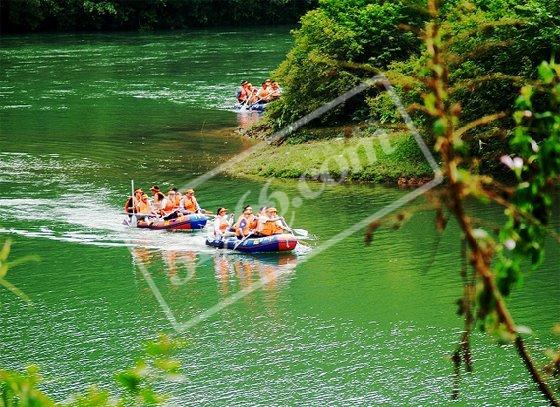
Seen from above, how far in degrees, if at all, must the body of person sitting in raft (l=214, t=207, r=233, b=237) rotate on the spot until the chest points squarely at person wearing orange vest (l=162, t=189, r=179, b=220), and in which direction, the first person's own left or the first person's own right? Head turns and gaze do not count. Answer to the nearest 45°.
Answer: approximately 180°

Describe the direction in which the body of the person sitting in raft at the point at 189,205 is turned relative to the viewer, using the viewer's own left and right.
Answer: facing the viewer and to the right of the viewer

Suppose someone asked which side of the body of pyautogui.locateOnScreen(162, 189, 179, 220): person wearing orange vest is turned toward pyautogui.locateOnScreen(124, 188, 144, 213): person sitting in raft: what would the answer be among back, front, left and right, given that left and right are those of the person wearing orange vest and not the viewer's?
back

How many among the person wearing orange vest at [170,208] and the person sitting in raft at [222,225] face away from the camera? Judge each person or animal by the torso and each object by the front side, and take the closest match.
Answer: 0

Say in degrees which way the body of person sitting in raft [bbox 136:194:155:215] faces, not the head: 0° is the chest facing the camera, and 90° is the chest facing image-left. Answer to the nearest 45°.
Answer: approximately 315°

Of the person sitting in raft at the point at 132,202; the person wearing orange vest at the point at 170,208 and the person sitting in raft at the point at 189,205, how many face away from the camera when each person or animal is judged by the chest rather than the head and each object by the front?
0

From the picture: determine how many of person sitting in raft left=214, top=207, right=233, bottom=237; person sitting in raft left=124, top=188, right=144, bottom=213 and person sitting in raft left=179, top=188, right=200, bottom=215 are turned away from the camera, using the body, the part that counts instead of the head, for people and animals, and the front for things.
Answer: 0

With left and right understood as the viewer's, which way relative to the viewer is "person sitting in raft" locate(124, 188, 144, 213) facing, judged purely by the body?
facing to the right of the viewer

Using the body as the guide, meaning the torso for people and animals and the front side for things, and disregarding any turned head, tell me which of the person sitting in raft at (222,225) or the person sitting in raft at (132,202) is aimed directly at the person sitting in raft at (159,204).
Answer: the person sitting in raft at (132,202)

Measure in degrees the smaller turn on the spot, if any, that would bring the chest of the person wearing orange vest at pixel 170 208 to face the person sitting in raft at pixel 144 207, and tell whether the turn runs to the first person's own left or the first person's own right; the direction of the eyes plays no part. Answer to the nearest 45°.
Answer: approximately 135° to the first person's own right
